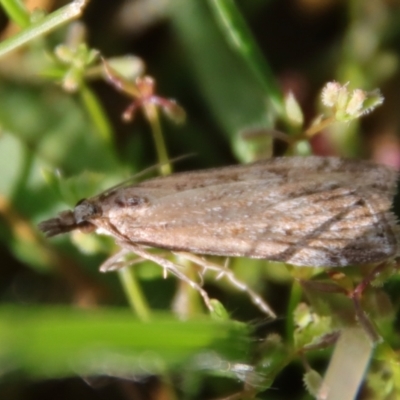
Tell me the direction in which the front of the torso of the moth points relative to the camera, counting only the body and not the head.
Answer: to the viewer's left
